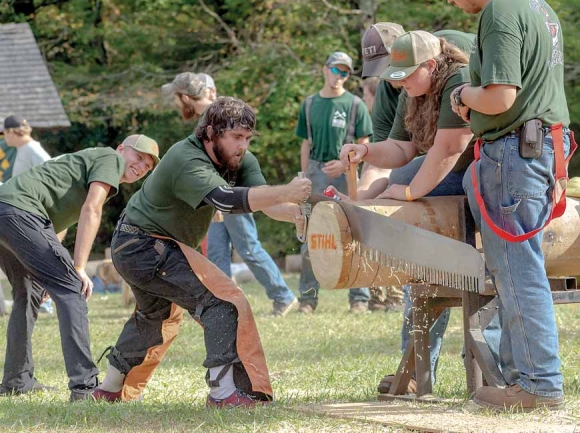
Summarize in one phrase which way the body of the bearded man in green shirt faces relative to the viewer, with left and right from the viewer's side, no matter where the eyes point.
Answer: facing to the right of the viewer

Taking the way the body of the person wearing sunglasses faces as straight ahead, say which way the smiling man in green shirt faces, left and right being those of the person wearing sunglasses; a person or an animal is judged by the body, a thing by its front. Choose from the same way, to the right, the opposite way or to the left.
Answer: to the left

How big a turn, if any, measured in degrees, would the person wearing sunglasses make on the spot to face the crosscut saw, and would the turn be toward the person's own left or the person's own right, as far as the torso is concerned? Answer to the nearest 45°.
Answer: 0° — they already face it

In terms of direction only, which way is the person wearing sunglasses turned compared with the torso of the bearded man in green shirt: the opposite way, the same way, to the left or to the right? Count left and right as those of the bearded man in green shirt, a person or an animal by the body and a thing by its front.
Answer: to the right

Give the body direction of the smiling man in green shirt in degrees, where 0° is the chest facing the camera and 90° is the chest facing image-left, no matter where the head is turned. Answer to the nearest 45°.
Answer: approximately 270°

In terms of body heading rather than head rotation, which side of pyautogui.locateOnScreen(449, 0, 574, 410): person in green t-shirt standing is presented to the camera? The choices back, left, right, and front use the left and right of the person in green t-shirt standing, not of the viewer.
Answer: left

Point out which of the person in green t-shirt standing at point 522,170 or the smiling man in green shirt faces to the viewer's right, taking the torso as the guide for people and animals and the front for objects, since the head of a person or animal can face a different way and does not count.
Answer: the smiling man in green shirt

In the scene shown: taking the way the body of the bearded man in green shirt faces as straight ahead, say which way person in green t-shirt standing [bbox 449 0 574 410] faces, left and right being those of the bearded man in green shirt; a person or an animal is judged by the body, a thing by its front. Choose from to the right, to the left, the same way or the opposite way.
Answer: the opposite way

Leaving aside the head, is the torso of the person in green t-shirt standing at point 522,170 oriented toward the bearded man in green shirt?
yes

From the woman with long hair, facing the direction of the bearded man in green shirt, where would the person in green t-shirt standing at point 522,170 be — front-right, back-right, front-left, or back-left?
back-left

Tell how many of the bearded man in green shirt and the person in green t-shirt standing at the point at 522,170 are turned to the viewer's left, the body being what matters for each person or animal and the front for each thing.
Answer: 1

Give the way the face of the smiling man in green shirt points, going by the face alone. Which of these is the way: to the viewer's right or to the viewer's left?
to the viewer's right
